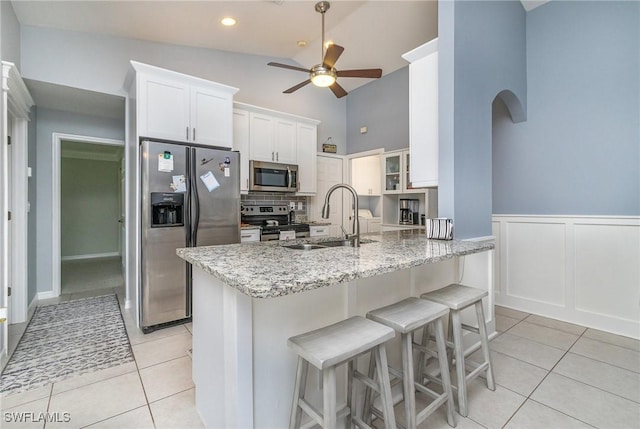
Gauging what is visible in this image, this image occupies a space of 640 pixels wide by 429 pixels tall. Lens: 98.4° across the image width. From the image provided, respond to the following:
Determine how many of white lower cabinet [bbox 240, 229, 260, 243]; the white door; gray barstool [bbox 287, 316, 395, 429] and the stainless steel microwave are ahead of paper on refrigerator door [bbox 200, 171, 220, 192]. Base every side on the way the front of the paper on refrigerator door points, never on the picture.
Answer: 1

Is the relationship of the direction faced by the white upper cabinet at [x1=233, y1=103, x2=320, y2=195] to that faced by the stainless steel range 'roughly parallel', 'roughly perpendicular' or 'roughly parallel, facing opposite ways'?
roughly parallel

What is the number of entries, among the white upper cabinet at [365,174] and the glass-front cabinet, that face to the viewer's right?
0

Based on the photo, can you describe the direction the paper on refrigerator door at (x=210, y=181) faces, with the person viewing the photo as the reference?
facing the viewer

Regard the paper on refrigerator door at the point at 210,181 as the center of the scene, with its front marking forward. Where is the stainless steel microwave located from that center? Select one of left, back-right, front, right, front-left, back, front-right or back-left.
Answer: back-left

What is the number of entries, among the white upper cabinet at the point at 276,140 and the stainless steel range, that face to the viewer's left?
0

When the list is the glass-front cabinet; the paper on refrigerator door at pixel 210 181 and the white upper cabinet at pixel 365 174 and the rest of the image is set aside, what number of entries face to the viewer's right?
0

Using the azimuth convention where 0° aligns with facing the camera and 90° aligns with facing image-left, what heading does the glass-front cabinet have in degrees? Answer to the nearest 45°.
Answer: approximately 45°

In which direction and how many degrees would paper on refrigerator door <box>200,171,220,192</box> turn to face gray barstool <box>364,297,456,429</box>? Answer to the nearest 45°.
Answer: approximately 45° to its left

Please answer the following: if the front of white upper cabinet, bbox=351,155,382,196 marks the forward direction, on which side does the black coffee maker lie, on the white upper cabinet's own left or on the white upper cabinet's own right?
on the white upper cabinet's own left

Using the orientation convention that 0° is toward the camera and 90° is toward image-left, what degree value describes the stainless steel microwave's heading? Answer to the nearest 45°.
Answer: approximately 315°

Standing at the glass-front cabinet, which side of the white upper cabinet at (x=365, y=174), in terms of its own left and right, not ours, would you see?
left

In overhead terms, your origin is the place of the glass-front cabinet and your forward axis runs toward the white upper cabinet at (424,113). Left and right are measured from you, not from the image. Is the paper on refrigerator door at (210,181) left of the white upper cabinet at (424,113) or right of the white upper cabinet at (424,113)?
right

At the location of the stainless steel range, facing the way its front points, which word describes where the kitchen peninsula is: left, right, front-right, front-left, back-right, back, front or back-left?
front-right

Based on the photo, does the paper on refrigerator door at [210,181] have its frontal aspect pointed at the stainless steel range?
no
